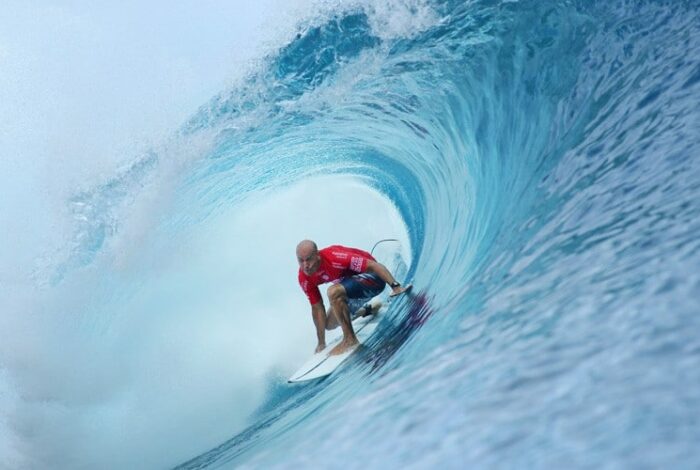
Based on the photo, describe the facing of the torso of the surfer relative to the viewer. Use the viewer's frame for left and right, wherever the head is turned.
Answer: facing the viewer and to the left of the viewer

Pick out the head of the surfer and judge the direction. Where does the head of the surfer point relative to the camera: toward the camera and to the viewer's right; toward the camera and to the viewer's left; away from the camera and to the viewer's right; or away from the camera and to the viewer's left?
toward the camera and to the viewer's left
